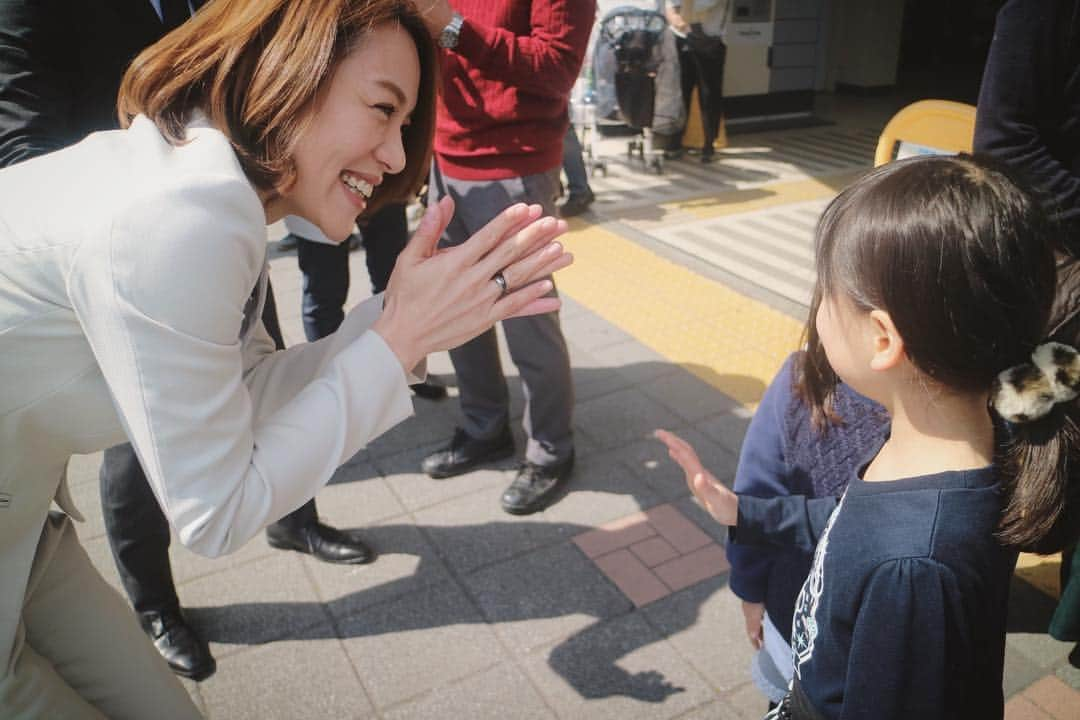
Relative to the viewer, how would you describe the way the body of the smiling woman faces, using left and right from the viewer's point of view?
facing to the right of the viewer

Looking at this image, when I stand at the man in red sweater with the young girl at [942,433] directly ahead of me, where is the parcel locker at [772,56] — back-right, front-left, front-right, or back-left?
back-left

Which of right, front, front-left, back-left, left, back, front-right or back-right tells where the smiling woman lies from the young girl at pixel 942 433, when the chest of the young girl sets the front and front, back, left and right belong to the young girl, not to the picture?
front

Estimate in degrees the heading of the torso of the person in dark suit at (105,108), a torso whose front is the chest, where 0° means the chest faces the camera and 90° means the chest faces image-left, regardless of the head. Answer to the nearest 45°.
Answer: approximately 315°

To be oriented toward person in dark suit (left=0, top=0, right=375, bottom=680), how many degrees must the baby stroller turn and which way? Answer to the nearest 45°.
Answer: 0° — it already faces them

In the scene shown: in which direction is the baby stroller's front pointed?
toward the camera

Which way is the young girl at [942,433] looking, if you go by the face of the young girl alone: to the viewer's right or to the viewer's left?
to the viewer's left

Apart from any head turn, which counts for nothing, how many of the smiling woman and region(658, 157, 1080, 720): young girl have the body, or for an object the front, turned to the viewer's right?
1

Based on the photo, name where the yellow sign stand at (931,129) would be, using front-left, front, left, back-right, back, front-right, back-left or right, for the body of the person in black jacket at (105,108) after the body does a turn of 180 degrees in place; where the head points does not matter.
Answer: back-right

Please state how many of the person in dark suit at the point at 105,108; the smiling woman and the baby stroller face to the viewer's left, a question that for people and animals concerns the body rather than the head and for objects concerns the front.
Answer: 0

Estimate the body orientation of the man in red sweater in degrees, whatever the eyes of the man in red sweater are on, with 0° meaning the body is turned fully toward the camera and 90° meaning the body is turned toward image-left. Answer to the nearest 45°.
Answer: approximately 45°

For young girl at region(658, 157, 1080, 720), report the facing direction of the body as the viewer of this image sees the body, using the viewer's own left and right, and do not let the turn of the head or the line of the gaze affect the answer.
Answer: facing to the left of the viewer
